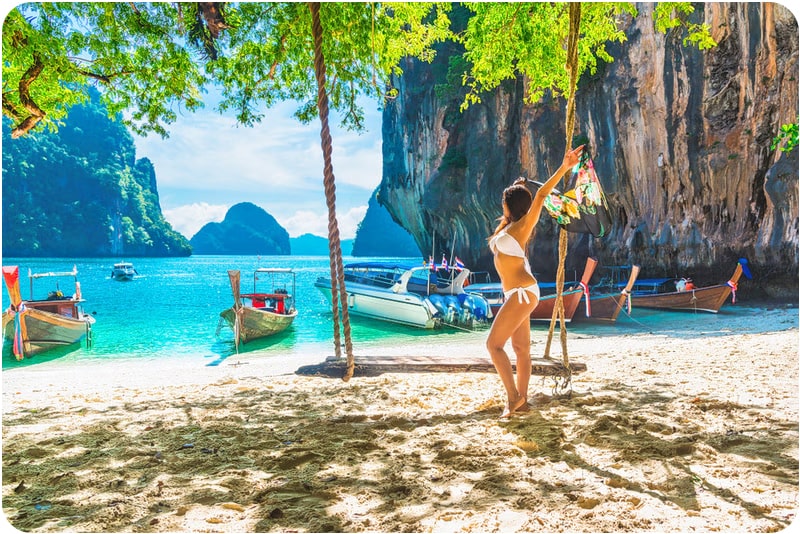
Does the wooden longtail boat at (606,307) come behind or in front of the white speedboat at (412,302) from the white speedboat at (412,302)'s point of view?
behind

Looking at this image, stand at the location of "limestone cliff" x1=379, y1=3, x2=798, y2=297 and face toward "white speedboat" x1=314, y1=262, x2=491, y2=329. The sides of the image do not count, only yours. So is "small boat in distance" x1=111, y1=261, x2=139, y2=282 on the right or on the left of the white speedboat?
right

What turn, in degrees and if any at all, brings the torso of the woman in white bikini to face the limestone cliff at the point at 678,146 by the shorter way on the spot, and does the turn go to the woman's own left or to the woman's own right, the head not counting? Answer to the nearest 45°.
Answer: approximately 90° to the woman's own right

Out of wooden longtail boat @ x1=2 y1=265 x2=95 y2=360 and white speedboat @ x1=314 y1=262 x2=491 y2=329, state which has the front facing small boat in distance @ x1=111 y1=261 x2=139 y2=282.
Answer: the white speedboat

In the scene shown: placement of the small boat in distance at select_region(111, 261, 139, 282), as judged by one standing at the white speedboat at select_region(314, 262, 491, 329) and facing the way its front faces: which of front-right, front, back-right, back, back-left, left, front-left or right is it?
front

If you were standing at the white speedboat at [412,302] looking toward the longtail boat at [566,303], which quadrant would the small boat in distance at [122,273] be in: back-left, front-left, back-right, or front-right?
back-left

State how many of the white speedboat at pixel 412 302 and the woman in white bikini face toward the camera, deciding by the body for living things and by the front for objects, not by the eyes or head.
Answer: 0

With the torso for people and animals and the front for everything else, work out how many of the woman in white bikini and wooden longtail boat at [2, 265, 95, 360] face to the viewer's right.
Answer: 0

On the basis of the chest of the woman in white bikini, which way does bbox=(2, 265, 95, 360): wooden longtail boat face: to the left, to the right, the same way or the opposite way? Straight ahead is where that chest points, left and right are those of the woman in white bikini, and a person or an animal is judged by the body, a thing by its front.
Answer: to the left

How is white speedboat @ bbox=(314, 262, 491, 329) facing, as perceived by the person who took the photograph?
facing away from the viewer and to the left of the viewer

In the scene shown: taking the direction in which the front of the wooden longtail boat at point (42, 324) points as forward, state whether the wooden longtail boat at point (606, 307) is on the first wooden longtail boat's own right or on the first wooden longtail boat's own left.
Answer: on the first wooden longtail boat's own left

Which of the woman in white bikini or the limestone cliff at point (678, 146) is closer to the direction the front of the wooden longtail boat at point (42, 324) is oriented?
the woman in white bikini

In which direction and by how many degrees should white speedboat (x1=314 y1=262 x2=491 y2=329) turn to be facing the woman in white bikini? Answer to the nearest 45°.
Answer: approximately 135° to its left

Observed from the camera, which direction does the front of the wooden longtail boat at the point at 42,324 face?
facing the viewer and to the left of the viewer

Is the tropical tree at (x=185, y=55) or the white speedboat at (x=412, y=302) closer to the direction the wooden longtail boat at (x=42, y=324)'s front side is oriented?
the tropical tree

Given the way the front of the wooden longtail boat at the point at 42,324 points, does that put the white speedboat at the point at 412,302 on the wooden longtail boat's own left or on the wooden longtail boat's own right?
on the wooden longtail boat's own left

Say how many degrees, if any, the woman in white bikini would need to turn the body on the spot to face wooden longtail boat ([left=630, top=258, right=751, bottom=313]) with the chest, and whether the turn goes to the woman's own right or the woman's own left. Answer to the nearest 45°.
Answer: approximately 90° to the woman's own right

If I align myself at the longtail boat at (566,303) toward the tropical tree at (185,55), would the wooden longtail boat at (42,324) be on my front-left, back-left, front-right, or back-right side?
front-right
